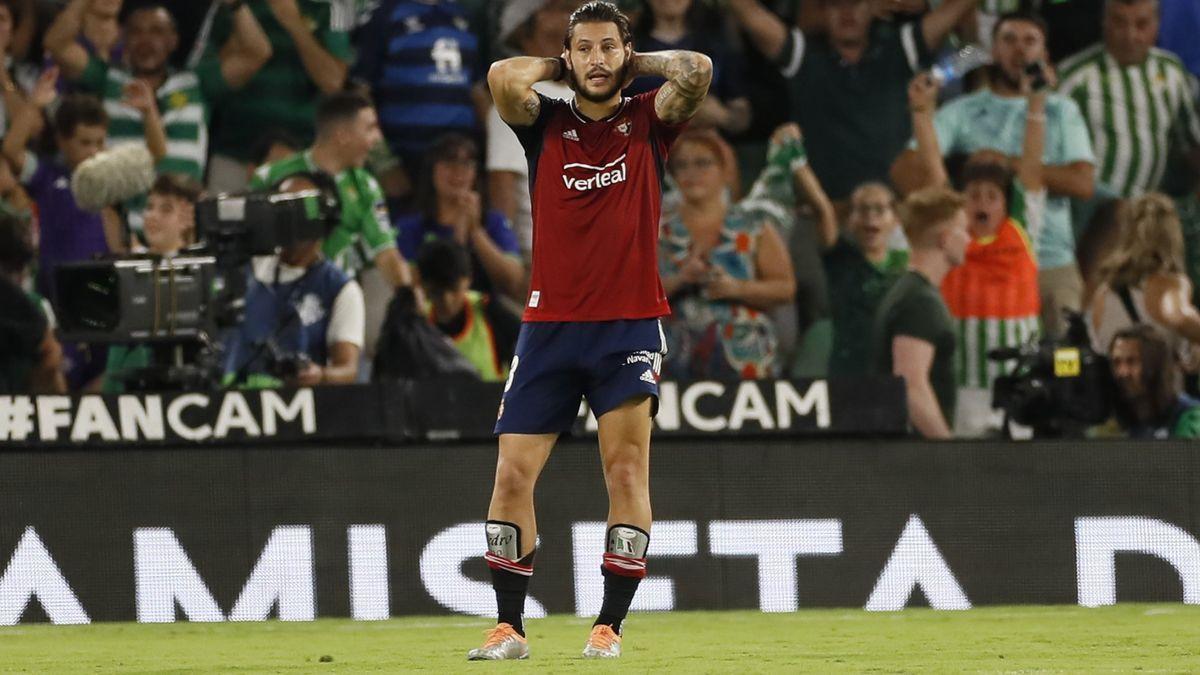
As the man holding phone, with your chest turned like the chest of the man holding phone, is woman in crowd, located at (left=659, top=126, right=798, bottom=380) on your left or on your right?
on your right

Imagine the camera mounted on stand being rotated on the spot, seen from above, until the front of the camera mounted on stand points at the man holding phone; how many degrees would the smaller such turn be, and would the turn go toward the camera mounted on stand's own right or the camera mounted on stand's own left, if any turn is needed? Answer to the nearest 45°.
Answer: approximately 180°

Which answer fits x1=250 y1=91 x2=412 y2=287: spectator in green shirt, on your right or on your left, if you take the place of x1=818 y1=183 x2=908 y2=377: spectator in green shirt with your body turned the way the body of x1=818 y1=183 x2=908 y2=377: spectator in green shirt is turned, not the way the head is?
on your right

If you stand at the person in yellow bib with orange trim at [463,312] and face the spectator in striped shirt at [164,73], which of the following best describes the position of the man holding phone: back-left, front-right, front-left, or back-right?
back-right

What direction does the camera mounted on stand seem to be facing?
to the viewer's left

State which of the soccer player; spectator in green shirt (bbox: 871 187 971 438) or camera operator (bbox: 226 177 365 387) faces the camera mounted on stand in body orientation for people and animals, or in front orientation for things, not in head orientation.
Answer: the camera operator

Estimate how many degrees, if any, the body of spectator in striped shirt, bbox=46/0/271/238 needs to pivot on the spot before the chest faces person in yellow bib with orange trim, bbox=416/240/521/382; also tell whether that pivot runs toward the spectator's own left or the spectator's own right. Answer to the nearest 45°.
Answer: approximately 45° to the spectator's own left

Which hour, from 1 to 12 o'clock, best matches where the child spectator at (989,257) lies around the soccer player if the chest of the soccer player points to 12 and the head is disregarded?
The child spectator is roughly at 7 o'clock from the soccer player.

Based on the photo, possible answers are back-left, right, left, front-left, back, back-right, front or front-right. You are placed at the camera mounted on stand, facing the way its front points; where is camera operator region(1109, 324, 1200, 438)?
back
